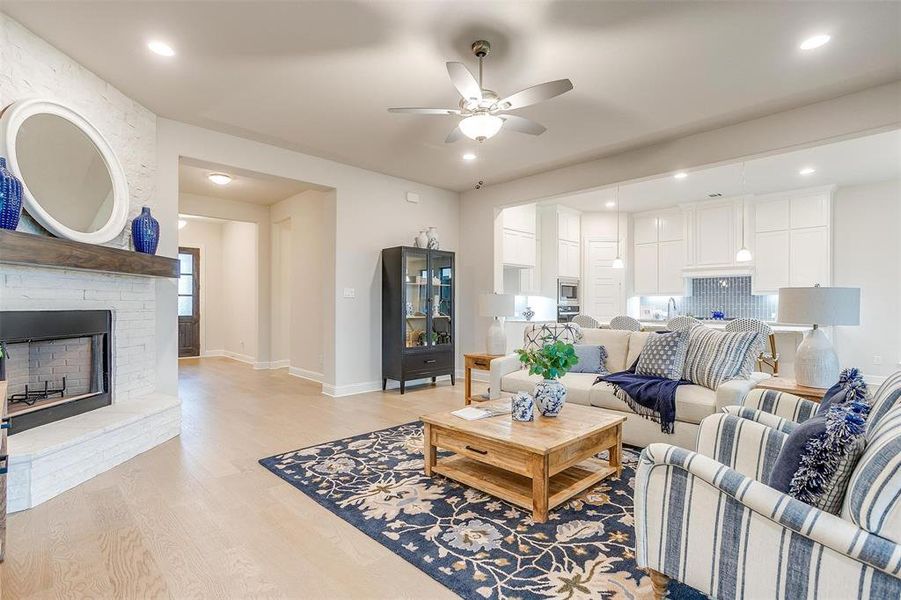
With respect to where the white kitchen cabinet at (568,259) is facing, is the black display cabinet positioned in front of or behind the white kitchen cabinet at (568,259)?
in front

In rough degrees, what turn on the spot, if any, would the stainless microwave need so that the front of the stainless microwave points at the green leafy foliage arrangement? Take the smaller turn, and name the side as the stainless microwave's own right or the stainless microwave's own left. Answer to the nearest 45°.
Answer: approximately 45° to the stainless microwave's own right

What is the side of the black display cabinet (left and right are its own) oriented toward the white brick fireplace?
right

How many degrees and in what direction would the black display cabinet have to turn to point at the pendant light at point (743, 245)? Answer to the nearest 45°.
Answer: approximately 45° to its left

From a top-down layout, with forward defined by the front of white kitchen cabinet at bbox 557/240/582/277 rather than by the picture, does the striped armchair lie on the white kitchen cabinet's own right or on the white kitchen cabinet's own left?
on the white kitchen cabinet's own left

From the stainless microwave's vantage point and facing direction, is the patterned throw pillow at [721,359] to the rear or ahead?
ahead

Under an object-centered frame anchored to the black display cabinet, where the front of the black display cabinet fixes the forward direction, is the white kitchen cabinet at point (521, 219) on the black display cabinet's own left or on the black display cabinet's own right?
on the black display cabinet's own left

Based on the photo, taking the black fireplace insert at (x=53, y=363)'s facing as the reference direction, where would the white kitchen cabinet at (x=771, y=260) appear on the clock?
The white kitchen cabinet is roughly at 11 o'clock from the black fireplace insert.

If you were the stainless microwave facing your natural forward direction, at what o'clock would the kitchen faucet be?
The kitchen faucet is roughly at 10 o'clock from the stainless microwave.

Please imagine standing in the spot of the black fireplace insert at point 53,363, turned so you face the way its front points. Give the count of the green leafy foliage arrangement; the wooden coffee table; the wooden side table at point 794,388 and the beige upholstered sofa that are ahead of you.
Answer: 4

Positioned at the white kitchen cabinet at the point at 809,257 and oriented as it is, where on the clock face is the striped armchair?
The striped armchair is roughly at 12 o'clock from the white kitchen cabinet.

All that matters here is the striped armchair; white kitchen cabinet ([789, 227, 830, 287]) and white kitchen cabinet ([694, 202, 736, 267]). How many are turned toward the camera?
2

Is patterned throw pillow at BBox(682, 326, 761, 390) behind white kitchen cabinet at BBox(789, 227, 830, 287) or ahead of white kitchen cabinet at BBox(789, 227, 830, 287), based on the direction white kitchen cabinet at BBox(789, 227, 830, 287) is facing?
ahead
